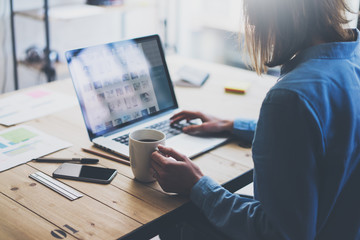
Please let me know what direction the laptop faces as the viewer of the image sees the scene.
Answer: facing the viewer and to the right of the viewer

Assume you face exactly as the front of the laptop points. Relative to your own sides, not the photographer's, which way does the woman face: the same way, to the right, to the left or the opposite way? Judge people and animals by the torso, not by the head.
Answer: the opposite way

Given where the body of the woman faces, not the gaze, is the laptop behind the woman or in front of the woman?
in front

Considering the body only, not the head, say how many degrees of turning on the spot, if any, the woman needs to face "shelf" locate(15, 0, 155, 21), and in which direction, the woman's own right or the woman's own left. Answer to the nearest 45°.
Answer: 0° — they already face it

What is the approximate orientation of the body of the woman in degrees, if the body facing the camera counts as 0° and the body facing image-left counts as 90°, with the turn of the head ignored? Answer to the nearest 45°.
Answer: approximately 135°

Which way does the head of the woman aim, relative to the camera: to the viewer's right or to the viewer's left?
to the viewer's left
